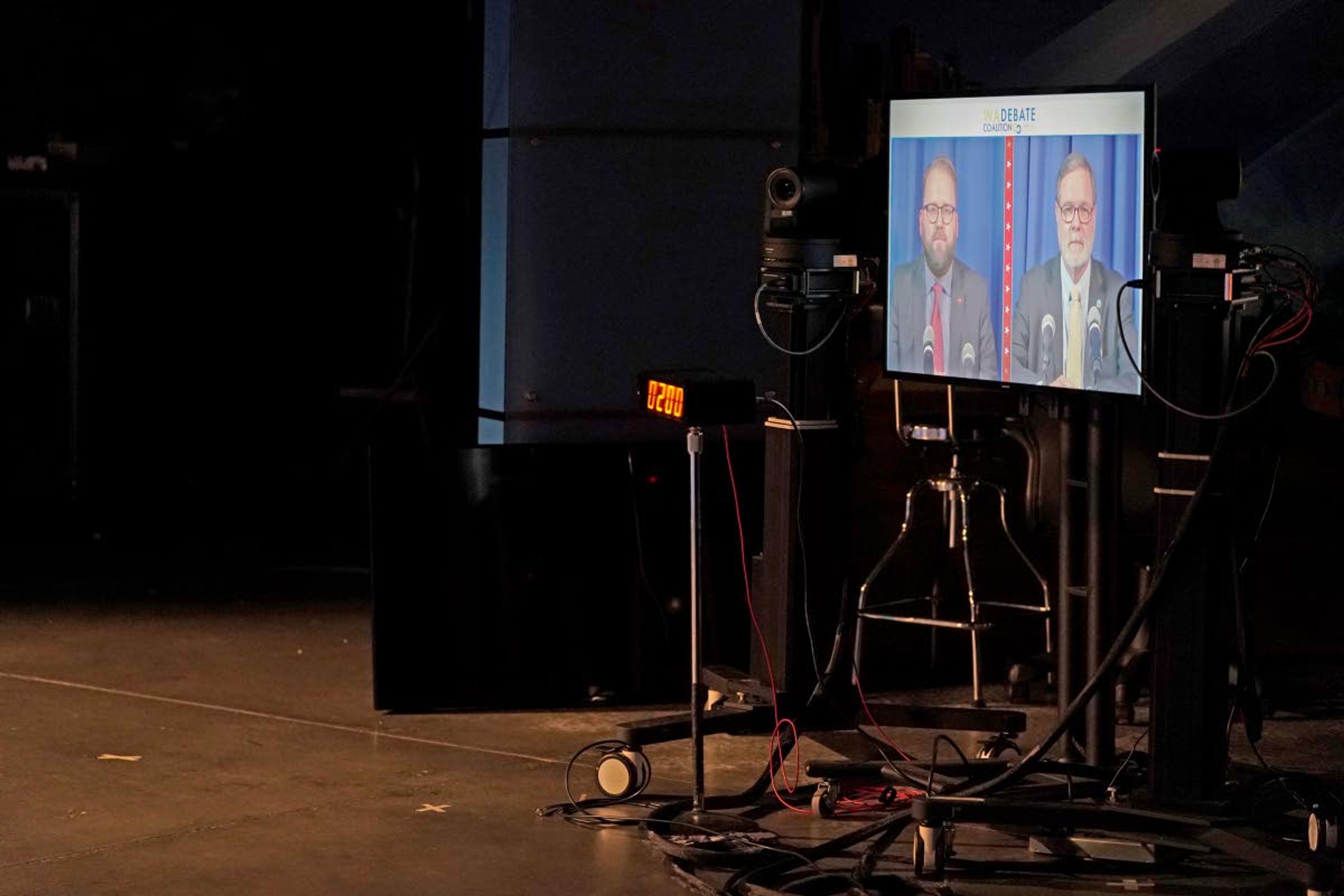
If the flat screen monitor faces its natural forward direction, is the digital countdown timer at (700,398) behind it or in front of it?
in front

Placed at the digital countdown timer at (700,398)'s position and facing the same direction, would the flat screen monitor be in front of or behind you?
behind

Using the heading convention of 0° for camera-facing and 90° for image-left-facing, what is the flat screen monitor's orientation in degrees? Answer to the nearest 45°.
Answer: approximately 45°

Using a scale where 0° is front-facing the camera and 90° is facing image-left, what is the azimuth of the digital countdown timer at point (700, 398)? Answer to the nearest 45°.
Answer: approximately 45°

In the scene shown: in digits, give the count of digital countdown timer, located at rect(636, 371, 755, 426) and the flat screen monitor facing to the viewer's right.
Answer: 0
